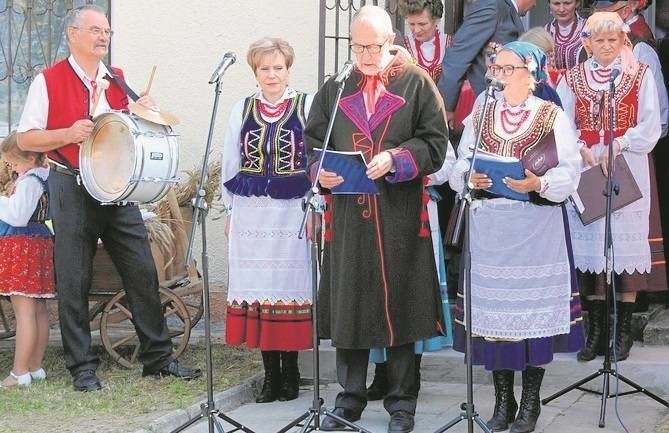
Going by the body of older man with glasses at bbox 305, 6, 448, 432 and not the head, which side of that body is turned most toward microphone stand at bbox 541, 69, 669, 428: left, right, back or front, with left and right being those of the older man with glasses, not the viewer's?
left

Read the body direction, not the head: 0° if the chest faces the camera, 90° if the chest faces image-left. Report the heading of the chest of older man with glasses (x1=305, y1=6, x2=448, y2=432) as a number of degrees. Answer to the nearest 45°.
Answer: approximately 0°

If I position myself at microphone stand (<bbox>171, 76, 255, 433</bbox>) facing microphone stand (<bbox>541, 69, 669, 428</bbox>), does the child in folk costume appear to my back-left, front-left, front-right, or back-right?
back-left

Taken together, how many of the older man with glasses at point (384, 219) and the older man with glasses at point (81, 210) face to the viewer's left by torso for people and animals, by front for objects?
0

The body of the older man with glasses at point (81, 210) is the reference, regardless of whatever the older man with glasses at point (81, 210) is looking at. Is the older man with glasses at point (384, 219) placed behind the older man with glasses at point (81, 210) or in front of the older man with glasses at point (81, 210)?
in front

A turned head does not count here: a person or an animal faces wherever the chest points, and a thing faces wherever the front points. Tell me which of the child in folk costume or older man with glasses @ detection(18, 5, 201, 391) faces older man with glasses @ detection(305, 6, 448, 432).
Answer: older man with glasses @ detection(18, 5, 201, 391)
